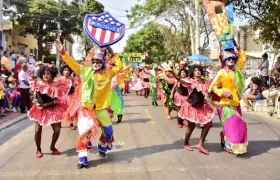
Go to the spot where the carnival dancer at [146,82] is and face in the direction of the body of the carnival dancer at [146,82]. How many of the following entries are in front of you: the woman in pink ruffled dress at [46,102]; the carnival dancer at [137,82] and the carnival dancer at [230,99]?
2

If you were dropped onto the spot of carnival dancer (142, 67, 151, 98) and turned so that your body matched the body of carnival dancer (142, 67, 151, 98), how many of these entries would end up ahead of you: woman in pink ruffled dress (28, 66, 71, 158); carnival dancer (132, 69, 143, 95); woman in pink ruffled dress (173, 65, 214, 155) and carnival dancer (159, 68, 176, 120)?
3

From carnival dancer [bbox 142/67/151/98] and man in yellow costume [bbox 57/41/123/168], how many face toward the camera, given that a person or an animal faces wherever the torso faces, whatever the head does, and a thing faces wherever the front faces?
2

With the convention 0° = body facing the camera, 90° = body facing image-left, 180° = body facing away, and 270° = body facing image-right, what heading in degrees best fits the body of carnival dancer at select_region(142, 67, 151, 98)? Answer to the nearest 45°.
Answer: approximately 0°

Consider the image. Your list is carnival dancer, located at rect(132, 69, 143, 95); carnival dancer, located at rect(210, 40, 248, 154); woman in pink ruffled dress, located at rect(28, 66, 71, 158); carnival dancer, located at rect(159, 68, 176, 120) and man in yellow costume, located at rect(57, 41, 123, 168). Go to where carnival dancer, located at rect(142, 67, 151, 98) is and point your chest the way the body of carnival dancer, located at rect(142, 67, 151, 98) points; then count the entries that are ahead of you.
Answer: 4

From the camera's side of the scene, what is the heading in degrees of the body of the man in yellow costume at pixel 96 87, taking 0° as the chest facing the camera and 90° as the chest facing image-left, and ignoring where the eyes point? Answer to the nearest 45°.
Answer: approximately 0°

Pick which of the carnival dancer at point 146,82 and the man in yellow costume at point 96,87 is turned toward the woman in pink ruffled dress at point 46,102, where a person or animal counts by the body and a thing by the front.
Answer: the carnival dancer

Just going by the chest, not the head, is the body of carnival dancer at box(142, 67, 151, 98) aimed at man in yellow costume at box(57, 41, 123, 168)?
yes

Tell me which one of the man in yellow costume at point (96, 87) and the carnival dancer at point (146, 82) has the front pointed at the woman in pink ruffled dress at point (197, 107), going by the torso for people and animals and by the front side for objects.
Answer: the carnival dancer

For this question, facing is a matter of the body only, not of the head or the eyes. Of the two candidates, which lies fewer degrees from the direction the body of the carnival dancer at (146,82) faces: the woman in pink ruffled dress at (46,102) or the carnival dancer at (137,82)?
the woman in pink ruffled dress
